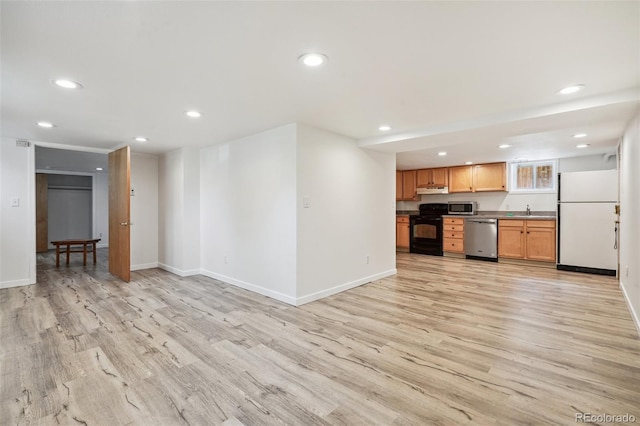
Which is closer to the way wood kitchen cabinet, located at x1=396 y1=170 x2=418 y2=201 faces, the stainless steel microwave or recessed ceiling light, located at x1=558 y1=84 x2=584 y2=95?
the recessed ceiling light

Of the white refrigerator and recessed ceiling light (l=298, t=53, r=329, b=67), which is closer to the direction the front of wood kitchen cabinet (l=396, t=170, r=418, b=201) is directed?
the recessed ceiling light

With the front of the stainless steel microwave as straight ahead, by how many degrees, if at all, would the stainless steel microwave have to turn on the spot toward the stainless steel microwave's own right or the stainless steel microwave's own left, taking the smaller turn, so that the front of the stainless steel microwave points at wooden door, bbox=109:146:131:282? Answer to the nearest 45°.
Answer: approximately 45° to the stainless steel microwave's own right

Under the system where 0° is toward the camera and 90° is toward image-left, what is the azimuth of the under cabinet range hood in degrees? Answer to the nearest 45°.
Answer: approximately 0°

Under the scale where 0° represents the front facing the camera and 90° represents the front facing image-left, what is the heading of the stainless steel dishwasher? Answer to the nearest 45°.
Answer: approximately 0°

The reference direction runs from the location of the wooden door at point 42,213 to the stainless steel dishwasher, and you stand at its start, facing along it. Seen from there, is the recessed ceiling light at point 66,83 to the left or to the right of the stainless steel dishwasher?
right

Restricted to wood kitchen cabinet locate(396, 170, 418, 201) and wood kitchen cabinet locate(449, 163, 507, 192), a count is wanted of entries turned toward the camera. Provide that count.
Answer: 2

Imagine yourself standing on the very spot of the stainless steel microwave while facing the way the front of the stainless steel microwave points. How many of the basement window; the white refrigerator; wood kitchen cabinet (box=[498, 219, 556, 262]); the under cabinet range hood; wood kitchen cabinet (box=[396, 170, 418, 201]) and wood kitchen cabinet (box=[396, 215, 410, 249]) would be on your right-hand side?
3

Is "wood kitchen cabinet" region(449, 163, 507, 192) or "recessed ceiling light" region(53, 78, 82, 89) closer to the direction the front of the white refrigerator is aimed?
the recessed ceiling light

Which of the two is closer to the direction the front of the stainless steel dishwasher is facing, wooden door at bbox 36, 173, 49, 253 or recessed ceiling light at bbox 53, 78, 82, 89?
the recessed ceiling light
